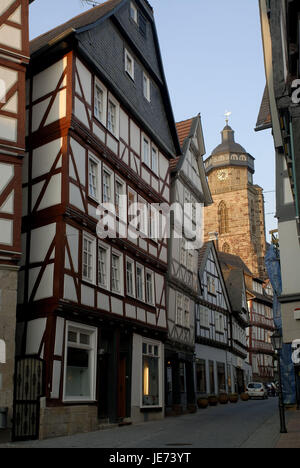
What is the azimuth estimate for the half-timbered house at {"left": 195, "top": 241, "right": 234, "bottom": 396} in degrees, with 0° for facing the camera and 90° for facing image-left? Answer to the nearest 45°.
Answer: approximately 315°

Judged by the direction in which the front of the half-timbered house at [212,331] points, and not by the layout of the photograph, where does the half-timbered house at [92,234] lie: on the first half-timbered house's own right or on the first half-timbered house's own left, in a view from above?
on the first half-timbered house's own right

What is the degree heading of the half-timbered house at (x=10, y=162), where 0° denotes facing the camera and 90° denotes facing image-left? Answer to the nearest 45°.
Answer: approximately 315°

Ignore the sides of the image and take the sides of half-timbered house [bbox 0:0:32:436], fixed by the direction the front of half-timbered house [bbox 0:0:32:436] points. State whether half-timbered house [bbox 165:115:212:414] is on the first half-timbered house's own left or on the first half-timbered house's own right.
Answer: on the first half-timbered house's own left

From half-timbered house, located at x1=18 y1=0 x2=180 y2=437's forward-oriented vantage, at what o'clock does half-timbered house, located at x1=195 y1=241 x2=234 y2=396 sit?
half-timbered house, located at x1=195 y1=241 x2=234 y2=396 is roughly at 8 o'clock from half-timbered house, located at x1=18 y1=0 x2=180 y2=437.

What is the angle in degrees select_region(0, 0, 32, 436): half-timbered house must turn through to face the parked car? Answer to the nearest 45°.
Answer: approximately 90° to its left

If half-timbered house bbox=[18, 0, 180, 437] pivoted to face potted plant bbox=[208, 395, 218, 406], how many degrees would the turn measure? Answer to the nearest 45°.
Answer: approximately 135° to its left

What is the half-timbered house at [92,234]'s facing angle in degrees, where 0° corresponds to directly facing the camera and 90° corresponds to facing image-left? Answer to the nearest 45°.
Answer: approximately 315°

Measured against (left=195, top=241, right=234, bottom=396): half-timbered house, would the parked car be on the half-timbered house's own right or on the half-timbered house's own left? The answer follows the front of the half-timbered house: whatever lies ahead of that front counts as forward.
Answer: on the half-timbered house's own left

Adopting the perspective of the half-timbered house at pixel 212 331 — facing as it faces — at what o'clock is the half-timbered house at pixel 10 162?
the half-timbered house at pixel 10 162 is roughly at 2 o'clock from the half-timbered house at pixel 212 331.

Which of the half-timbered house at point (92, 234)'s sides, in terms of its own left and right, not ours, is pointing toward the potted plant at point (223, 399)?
left

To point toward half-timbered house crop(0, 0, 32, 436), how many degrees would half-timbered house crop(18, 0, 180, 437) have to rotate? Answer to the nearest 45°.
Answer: approximately 90° to its right
